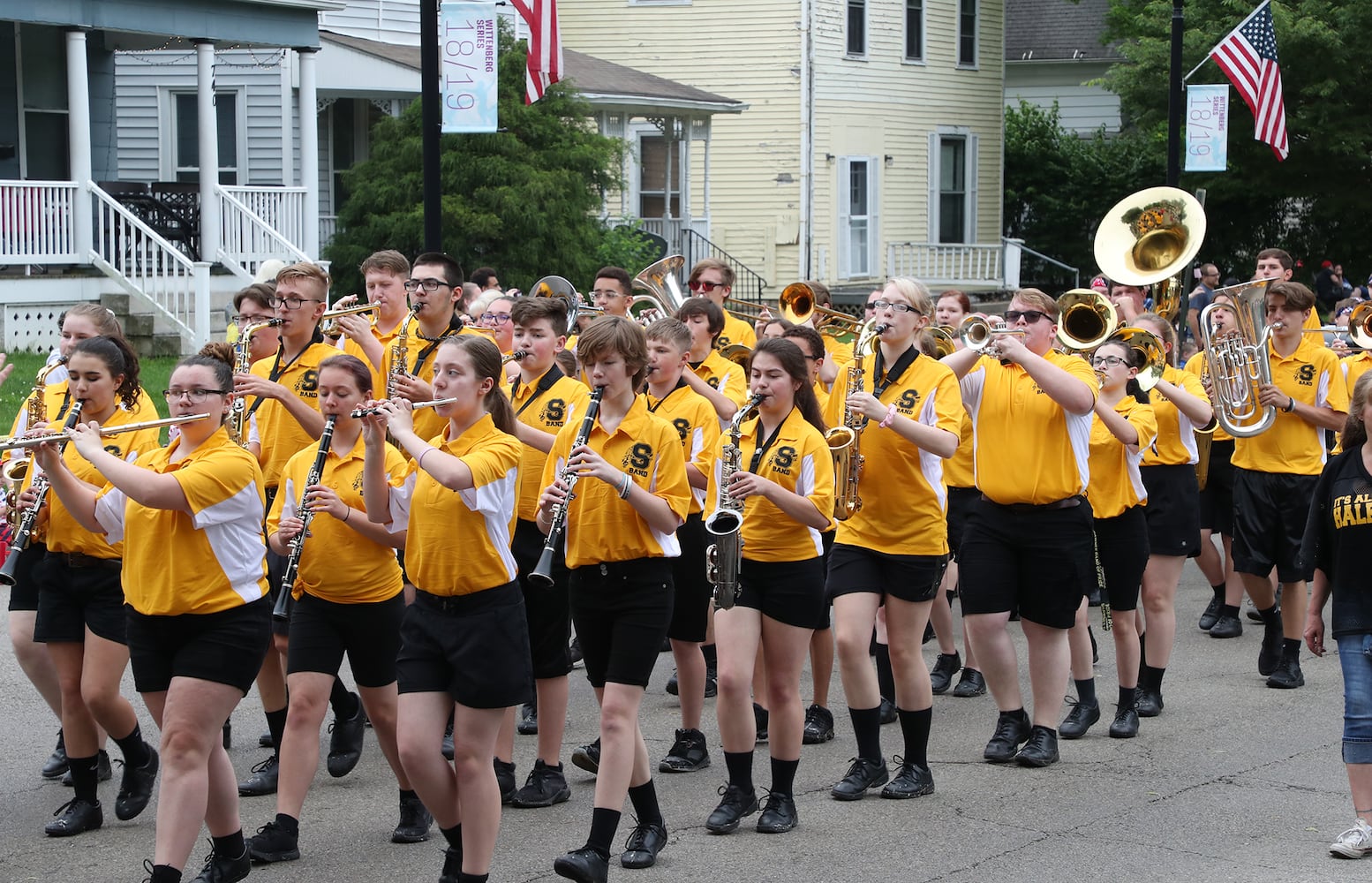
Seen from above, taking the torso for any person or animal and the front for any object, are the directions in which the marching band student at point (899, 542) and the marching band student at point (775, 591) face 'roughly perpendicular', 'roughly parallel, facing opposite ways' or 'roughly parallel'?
roughly parallel

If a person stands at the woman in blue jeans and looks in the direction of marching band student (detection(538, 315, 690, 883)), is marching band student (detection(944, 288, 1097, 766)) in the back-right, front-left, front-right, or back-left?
front-right

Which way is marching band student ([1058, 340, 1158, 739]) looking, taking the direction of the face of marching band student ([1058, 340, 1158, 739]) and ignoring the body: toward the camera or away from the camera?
toward the camera

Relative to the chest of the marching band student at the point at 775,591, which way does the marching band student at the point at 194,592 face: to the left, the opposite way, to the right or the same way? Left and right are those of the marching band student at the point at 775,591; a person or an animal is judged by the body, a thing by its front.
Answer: the same way

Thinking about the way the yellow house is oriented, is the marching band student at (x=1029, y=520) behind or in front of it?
in front

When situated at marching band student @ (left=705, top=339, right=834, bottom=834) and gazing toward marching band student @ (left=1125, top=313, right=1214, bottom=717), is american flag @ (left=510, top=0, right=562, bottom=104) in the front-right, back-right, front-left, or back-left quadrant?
front-left

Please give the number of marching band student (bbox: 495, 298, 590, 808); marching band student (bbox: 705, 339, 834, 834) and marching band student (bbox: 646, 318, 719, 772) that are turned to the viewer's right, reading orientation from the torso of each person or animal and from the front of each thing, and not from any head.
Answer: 0

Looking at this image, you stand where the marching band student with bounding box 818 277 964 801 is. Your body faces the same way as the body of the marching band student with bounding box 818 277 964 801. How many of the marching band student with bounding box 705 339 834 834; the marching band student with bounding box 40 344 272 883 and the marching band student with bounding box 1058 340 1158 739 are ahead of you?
2

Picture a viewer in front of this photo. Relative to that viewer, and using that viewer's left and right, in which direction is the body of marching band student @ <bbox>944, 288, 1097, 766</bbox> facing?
facing the viewer and to the left of the viewer

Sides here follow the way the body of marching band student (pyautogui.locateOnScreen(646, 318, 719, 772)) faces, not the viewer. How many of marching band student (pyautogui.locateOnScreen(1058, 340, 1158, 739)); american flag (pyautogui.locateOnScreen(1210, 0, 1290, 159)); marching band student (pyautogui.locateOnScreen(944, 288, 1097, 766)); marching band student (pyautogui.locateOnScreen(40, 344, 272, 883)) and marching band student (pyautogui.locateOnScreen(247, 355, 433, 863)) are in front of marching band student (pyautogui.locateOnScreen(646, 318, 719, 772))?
2

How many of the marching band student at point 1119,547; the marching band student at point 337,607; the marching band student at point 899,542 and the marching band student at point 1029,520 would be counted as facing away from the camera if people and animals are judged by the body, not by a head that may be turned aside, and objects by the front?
0

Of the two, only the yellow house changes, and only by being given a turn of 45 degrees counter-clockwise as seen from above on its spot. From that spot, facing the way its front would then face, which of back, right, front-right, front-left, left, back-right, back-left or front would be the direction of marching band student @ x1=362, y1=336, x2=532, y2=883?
right

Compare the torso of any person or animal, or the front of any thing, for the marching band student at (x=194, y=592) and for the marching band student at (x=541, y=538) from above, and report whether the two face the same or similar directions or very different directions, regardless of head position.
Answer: same or similar directions

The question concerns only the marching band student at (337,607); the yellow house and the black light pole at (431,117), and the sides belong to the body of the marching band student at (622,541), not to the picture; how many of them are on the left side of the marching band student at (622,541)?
0

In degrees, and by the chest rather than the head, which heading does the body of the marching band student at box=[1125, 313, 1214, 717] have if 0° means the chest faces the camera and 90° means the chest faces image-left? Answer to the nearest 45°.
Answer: approximately 45°

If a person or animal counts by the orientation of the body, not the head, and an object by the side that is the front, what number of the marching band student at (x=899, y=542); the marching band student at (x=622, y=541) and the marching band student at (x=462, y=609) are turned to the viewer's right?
0

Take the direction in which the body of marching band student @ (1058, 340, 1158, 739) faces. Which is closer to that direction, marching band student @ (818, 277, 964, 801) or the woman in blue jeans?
the marching band student

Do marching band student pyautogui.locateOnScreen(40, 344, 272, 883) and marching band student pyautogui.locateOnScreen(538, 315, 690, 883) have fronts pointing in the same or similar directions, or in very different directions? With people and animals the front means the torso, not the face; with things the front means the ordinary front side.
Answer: same or similar directions

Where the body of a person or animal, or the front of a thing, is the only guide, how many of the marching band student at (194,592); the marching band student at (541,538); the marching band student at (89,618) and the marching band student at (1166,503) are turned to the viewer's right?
0

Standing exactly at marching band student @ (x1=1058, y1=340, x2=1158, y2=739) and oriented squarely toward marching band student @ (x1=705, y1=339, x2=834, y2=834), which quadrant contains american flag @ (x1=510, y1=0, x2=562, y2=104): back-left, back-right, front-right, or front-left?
back-right

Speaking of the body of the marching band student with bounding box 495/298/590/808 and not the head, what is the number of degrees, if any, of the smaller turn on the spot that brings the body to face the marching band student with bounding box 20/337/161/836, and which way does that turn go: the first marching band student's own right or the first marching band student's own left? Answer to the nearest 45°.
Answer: approximately 45° to the first marching band student's own right
